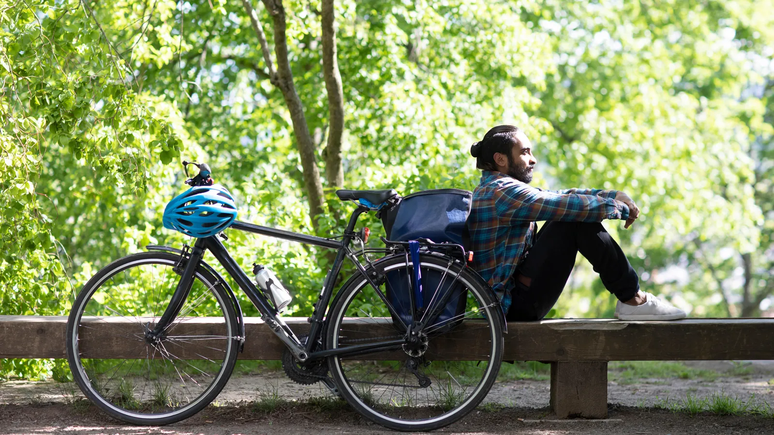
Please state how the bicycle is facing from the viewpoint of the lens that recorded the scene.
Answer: facing to the left of the viewer

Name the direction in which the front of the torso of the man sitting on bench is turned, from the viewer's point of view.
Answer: to the viewer's right

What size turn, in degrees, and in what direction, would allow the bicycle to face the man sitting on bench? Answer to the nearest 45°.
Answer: approximately 180°

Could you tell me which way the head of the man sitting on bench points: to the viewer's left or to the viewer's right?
to the viewer's right

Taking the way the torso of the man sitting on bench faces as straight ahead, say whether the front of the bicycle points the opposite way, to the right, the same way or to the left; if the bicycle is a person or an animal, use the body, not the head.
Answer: the opposite way

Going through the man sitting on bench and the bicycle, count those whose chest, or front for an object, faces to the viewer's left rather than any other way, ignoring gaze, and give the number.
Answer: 1

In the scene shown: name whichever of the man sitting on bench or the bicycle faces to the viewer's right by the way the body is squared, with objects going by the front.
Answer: the man sitting on bench

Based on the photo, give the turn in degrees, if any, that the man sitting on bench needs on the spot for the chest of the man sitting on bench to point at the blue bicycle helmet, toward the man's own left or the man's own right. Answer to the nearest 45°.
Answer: approximately 180°
